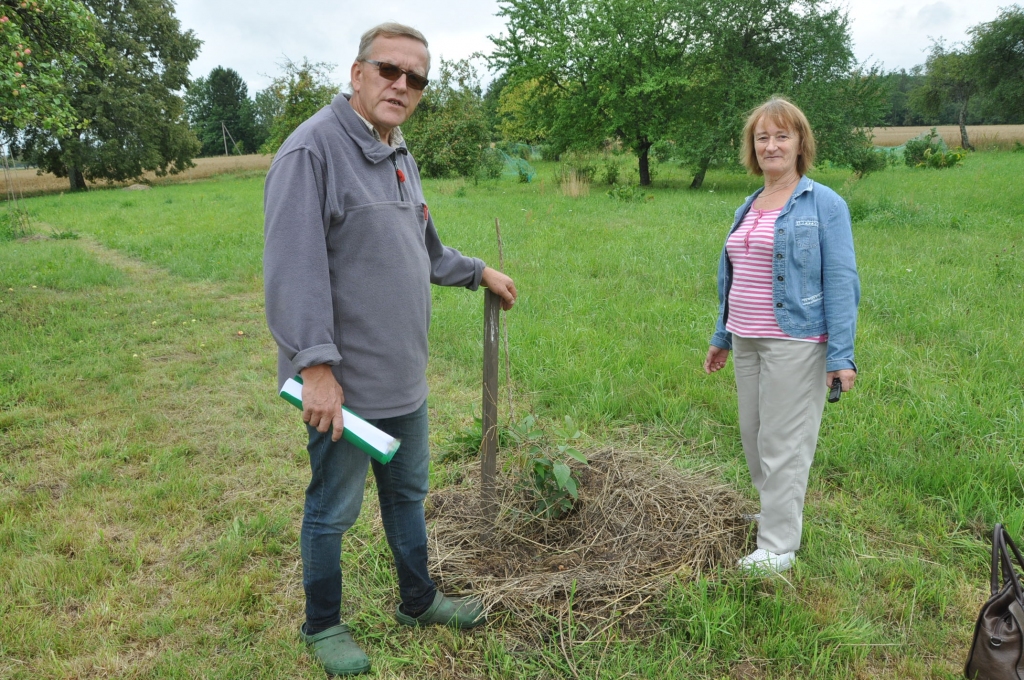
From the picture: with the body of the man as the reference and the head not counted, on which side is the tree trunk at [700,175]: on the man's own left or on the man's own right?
on the man's own left

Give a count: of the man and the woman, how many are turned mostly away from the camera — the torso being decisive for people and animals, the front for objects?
0

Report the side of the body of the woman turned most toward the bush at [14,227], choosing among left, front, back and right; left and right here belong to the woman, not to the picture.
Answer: right

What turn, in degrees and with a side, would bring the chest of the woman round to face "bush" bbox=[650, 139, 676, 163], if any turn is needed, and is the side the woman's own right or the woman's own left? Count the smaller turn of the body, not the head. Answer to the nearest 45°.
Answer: approximately 135° to the woman's own right

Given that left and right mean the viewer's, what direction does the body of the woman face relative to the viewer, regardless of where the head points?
facing the viewer and to the left of the viewer

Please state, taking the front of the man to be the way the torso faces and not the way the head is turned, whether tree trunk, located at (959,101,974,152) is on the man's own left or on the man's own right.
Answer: on the man's own left

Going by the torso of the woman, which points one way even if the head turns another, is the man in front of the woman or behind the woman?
in front

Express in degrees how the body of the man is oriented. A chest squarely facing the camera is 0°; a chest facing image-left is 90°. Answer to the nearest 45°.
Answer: approximately 315°

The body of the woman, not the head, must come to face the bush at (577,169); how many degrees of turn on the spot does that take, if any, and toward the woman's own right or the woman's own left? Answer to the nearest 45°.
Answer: approximately 135° to the woman's own right

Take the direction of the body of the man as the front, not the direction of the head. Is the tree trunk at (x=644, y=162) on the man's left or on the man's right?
on the man's left

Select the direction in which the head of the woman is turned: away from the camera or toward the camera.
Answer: toward the camera
